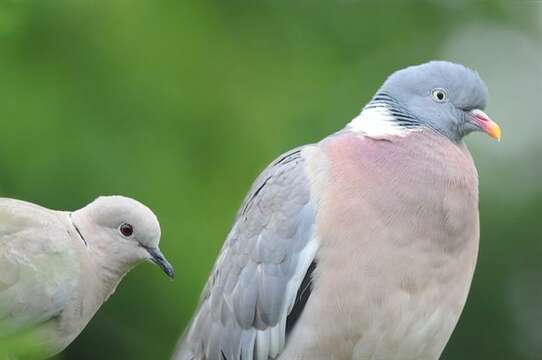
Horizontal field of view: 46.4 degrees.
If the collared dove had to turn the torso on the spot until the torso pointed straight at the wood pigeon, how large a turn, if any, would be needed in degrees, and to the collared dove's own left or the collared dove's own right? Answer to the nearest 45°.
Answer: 0° — it already faces it

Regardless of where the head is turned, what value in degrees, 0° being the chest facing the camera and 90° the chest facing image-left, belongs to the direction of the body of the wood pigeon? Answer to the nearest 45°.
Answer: approximately 315°

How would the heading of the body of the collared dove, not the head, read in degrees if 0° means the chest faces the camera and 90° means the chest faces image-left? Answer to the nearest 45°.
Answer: approximately 270°

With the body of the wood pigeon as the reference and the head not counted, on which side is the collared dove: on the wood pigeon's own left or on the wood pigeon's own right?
on the wood pigeon's own right
